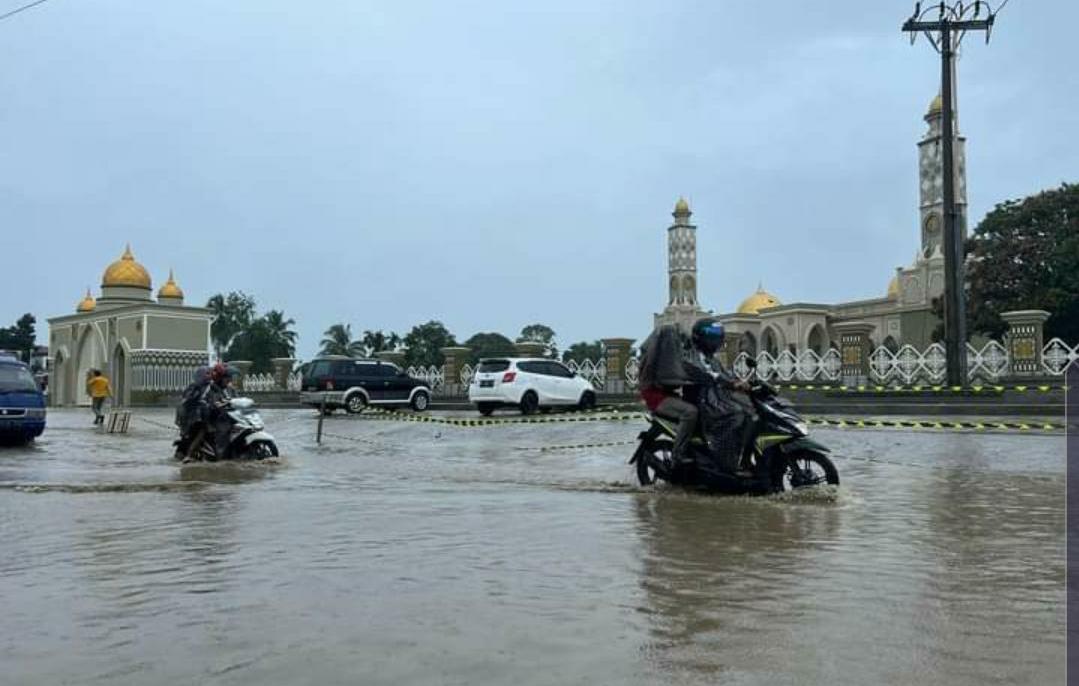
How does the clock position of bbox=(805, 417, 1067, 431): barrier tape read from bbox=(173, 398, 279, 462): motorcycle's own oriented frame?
The barrier tape is roughly at 12 o'clock from the motorcycle.

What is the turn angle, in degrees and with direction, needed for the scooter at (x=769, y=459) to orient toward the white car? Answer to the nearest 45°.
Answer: approximately 90° to its left

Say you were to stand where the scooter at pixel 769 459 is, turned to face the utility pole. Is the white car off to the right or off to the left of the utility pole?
left

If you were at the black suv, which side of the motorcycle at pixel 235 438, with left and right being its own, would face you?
left

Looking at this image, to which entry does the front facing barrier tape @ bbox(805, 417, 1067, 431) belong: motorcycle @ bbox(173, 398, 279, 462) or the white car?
the motorcycle

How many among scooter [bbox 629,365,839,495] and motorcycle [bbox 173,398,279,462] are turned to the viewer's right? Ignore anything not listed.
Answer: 2

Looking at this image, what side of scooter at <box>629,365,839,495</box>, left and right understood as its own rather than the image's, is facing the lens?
right

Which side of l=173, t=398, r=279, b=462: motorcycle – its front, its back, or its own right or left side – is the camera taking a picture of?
right

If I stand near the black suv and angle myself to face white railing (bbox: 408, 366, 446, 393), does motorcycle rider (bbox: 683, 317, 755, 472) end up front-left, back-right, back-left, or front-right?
back-right
